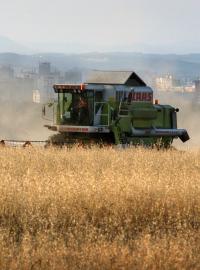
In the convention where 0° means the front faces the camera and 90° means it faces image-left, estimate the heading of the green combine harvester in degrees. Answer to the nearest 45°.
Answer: approximately 45°
